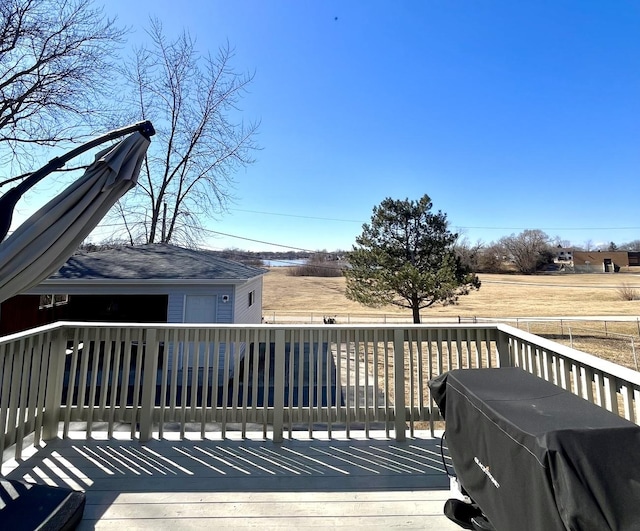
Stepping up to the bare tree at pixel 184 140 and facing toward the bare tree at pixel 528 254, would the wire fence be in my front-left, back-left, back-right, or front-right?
front-right

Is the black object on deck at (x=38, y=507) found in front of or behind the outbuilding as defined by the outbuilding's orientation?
in front

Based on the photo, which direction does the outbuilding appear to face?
toward the camera

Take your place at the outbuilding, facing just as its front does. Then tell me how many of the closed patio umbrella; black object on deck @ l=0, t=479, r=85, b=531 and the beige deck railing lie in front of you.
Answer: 3

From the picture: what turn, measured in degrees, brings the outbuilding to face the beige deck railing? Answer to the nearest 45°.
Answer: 0° — it already faces it

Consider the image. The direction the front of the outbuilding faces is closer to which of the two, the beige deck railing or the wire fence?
the beige deck railing

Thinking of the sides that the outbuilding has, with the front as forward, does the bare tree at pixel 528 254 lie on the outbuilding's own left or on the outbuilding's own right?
on the outbuilding's own left

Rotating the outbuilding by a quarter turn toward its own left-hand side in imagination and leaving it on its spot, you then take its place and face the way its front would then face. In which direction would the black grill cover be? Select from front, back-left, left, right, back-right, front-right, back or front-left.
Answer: right

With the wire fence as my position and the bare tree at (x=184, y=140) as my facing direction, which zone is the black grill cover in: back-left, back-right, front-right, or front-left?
front-left

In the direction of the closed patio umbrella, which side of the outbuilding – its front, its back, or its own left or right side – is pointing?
front

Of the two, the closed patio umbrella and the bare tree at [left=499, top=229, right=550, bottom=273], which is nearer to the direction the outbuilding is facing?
the closed patio umbrella

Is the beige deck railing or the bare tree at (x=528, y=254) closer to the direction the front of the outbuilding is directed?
the beige deck railing
